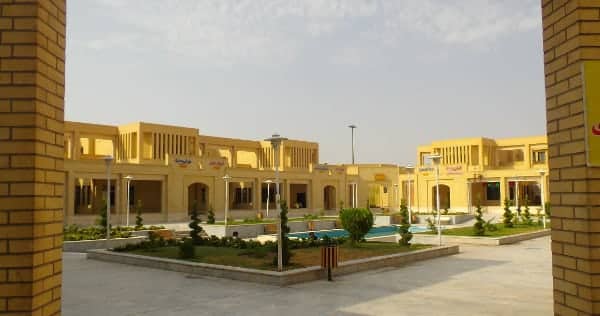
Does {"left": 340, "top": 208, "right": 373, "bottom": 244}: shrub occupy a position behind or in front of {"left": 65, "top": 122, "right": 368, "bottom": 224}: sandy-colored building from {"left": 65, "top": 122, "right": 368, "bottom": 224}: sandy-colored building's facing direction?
in front

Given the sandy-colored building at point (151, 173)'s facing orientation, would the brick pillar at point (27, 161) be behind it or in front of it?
in front

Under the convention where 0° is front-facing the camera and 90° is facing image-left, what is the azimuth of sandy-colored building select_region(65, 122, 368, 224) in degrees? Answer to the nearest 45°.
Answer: approximately 315°

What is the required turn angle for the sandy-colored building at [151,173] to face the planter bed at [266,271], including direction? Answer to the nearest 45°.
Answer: approximately 45° to its right

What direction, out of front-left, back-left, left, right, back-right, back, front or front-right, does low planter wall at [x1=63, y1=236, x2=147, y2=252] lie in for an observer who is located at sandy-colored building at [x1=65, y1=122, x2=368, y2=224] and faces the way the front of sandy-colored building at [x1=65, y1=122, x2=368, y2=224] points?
front-right
